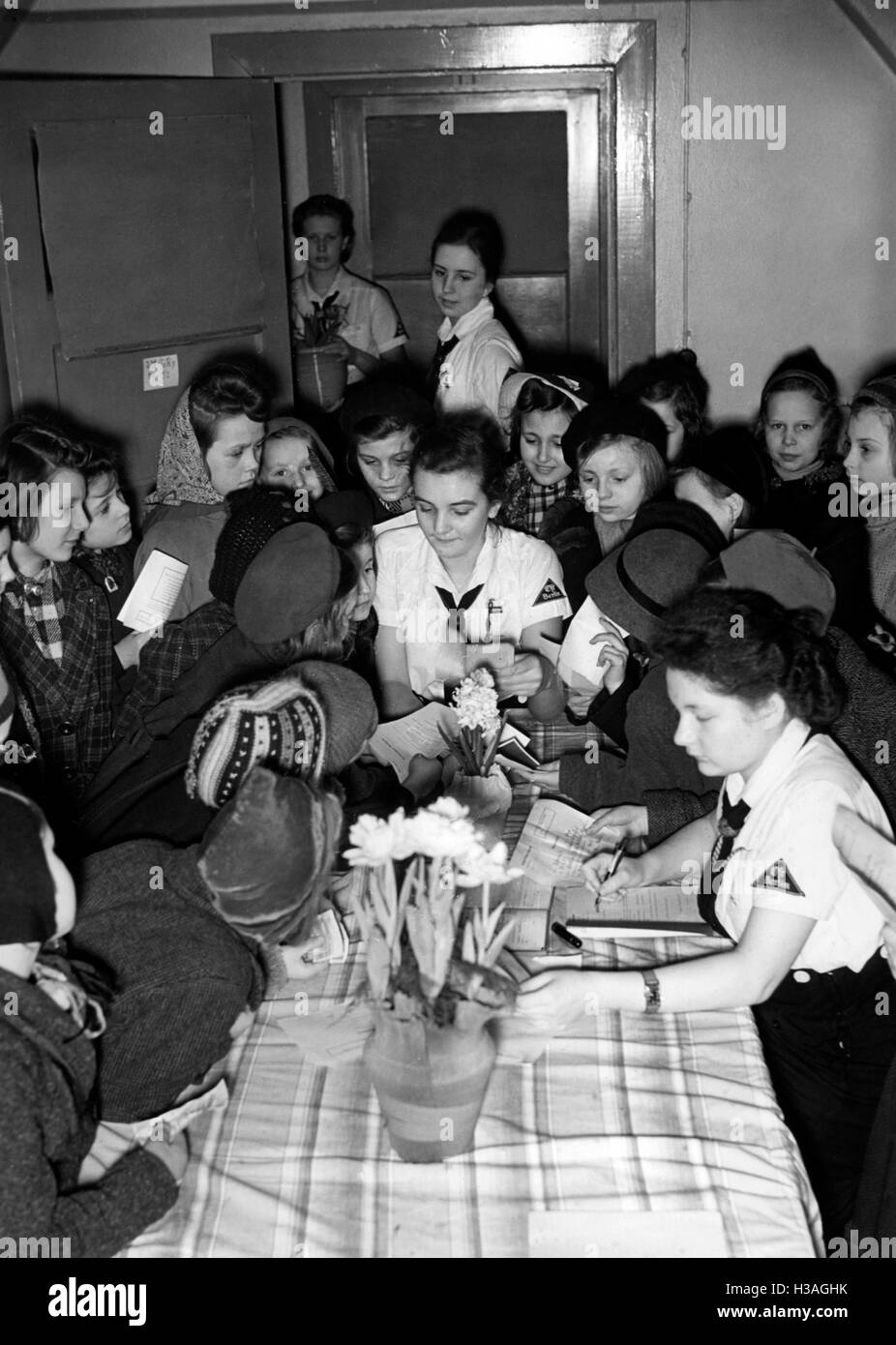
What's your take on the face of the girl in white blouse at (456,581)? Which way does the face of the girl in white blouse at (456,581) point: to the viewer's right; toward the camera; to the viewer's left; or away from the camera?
toward the camera

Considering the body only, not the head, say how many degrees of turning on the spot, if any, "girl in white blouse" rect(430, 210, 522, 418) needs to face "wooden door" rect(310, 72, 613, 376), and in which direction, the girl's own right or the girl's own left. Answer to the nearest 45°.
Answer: approximately 135° to the girl's own right

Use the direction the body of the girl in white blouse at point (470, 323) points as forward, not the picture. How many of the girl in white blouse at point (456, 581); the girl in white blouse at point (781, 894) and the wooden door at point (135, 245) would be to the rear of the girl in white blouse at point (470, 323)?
0

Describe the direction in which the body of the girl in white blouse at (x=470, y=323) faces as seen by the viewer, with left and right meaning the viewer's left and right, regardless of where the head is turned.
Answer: facing the viewer and to the left of the viewer

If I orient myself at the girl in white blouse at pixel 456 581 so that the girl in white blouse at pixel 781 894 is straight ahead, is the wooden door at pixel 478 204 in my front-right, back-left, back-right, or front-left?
back-left

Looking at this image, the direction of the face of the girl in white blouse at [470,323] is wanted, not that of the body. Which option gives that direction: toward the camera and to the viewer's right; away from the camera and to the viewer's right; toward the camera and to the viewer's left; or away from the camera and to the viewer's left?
toward the camera and to the viewer's left

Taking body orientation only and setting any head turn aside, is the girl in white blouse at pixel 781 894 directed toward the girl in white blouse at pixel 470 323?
no

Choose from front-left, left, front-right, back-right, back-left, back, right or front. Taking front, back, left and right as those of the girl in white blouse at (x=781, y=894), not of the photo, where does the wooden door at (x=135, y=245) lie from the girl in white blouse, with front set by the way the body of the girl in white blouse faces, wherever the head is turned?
front-right

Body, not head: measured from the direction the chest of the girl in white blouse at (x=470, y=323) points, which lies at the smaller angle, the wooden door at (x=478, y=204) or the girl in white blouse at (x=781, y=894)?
the girl in white blouse

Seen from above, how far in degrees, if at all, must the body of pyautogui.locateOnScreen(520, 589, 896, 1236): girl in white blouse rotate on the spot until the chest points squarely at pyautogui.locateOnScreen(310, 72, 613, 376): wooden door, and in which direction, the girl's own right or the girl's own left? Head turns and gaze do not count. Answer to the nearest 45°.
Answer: approximately 90° to the girl's own right

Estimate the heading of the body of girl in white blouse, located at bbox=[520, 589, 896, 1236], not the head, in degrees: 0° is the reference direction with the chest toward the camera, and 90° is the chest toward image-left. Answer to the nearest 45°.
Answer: approximately 90°

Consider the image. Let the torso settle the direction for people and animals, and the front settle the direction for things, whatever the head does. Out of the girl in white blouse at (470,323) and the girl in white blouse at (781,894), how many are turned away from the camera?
0

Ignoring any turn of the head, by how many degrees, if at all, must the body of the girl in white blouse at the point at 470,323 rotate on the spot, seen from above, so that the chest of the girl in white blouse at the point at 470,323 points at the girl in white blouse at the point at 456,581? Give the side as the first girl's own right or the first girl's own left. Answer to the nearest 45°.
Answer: approximately 45° to the first girl's own left
